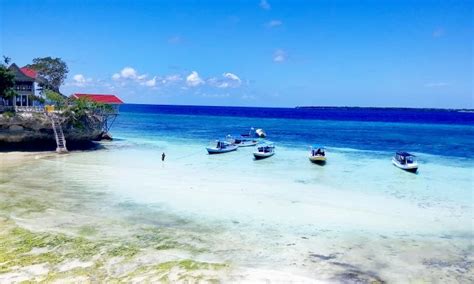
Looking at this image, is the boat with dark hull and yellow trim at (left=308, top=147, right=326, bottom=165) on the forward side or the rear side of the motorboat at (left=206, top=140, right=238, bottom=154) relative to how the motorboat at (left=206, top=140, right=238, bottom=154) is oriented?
on the rear side

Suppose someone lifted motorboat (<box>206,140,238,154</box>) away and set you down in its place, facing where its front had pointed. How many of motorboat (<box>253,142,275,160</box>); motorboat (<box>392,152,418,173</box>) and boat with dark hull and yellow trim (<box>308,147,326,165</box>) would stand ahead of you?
0

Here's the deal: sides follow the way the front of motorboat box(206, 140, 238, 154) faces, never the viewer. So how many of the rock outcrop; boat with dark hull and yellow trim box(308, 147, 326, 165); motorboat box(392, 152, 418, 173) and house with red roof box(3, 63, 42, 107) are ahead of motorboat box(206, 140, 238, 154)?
2

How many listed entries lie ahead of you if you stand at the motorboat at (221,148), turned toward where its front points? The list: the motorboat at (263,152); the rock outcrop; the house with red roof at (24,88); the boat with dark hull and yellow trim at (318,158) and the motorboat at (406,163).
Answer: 2

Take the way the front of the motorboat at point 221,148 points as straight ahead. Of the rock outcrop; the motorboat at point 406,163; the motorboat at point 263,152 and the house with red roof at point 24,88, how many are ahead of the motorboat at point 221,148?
2

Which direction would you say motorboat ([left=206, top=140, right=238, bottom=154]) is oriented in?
to the viewer's left

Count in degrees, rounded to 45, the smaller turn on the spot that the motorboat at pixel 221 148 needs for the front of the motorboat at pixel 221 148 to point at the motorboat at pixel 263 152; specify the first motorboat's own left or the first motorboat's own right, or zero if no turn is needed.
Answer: approximately 135° to the first motorboat's own left

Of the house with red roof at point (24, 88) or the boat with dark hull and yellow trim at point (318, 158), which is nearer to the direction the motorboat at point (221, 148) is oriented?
the house with red roof

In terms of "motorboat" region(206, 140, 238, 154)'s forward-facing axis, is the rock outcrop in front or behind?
in front

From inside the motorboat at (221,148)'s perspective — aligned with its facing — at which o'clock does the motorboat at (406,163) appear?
the motorboat at (406,163) is roughly at 7 o'clock from the motorboat at (221,148).

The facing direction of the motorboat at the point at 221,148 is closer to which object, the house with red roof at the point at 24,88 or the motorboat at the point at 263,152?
the house with red roof
